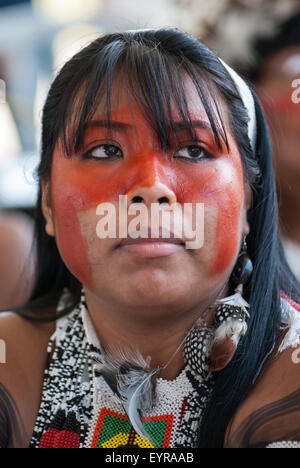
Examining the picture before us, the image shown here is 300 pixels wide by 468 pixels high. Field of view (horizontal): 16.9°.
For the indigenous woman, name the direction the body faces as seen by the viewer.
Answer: toward the camera

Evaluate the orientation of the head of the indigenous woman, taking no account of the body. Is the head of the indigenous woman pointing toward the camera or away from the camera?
toward the camera
